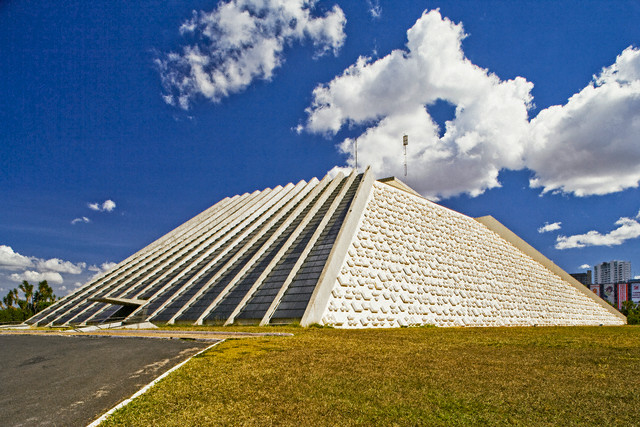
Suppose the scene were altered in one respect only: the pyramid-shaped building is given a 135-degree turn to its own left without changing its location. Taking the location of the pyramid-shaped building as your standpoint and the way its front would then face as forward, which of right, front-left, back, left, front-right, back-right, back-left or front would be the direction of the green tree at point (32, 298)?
back-left

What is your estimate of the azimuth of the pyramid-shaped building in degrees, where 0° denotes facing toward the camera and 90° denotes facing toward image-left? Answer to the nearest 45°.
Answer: approximately 45°
